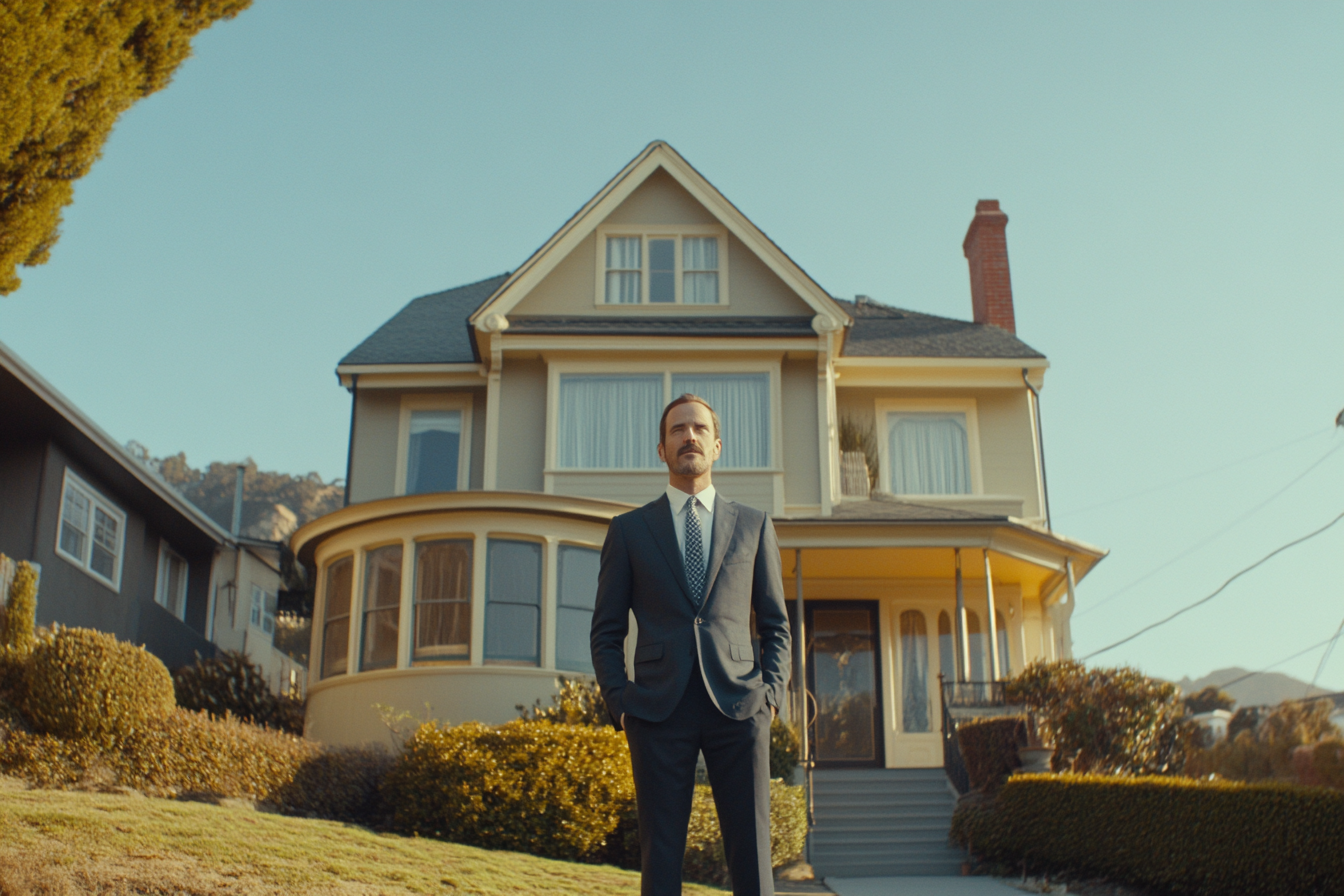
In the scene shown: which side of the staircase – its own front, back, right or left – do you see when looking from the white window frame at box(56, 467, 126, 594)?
right

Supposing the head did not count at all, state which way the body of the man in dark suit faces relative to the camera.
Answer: toward the camera

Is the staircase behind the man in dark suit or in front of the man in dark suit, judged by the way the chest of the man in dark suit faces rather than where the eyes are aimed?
behind

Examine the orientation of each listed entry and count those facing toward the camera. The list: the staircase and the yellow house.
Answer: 2

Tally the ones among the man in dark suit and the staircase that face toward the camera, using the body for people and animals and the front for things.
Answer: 2

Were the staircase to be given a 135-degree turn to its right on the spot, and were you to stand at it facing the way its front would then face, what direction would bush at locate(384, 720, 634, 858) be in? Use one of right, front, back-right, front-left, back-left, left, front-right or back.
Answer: left

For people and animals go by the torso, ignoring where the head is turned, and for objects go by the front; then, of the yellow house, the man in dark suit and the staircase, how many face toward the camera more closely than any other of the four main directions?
3

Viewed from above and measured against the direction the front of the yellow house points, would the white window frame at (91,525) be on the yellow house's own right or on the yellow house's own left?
on the yellow house's own right

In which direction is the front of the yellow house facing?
toward the camera

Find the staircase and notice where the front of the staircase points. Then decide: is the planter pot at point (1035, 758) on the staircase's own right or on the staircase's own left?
on the staircase's own left

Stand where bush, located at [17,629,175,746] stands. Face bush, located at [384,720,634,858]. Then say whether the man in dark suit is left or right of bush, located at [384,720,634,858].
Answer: right

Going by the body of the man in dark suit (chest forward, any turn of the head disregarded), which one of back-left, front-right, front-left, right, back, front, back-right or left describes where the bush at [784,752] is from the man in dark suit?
back

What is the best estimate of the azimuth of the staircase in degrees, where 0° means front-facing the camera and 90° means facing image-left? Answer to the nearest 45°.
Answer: approximately 0°

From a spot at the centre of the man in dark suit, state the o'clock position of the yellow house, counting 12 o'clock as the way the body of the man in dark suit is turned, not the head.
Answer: The yellow house is roughly at 6 o'clock from the man in dark suit.

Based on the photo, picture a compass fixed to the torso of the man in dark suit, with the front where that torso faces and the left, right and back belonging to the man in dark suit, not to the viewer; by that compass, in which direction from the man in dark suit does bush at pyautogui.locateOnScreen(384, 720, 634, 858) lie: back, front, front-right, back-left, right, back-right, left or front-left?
back

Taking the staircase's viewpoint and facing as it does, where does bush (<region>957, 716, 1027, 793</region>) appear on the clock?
The bush is roughly at 8 o'clock from the staircase.
